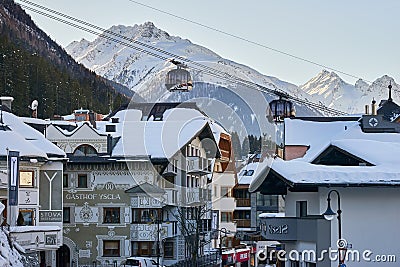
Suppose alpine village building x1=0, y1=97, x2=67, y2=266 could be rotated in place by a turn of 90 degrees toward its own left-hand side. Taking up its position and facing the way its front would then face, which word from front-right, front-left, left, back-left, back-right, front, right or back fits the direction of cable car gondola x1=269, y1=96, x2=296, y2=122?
front

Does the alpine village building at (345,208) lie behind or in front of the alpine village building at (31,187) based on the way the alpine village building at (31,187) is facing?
in front

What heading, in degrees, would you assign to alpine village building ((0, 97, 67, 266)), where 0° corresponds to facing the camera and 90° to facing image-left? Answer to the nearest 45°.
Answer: approximately 0°
